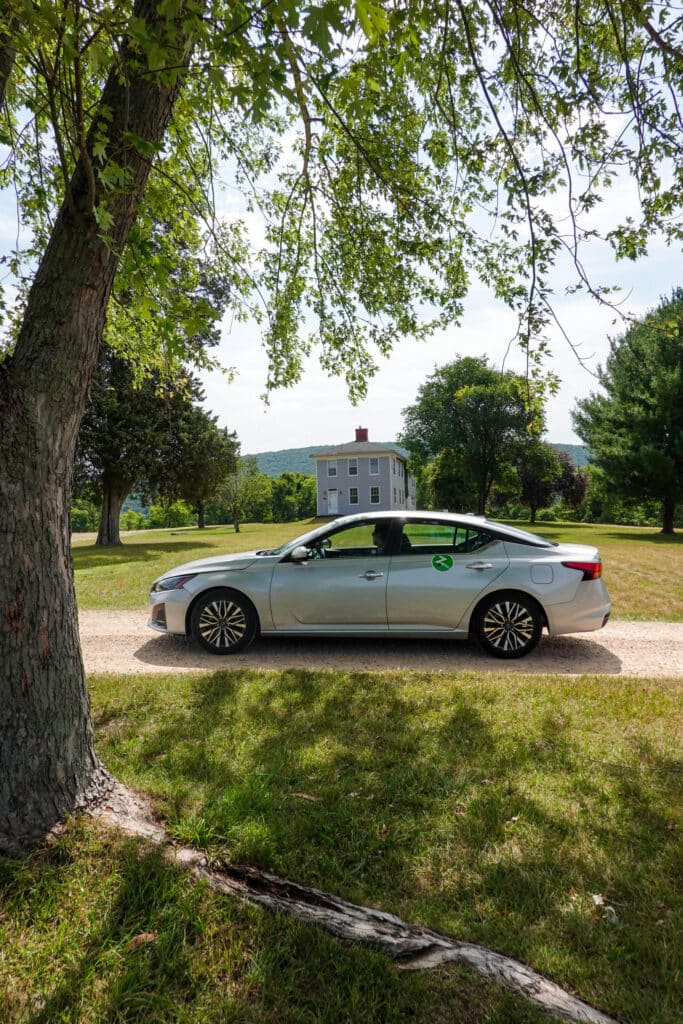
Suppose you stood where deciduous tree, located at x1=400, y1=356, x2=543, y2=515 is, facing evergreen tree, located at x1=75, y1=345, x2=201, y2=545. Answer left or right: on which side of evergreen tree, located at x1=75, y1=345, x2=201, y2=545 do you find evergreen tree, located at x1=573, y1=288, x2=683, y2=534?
left

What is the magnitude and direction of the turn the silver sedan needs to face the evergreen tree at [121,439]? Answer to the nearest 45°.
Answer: approximately 45° to its right

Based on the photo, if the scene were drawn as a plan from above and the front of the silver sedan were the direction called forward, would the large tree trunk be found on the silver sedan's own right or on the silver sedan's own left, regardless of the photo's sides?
on the silver sedan's own left

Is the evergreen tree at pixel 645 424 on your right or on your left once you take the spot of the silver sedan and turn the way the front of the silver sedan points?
on your right

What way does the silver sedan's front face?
to the viewer's left
